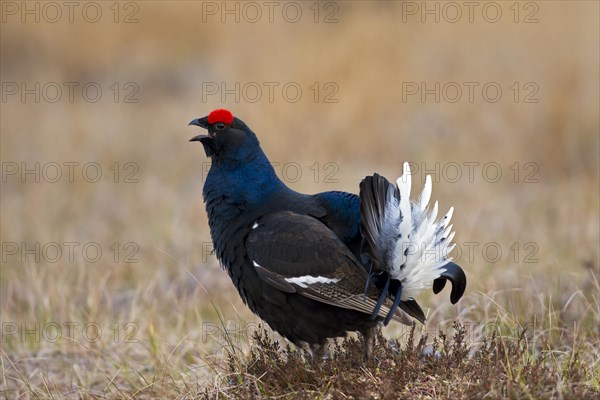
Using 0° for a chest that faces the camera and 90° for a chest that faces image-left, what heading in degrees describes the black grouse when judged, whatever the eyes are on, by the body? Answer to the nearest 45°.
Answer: approximately 90°
